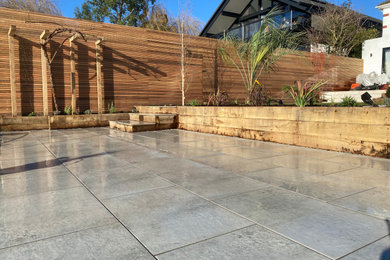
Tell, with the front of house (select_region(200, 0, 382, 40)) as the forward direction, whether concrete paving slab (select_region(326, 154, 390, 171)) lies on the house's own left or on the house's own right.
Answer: on the house's own left

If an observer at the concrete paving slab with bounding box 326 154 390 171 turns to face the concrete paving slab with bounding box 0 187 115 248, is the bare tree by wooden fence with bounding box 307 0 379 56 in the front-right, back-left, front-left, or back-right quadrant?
back-right

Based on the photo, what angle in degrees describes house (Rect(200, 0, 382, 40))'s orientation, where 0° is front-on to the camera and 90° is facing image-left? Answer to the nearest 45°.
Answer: approximately 45°

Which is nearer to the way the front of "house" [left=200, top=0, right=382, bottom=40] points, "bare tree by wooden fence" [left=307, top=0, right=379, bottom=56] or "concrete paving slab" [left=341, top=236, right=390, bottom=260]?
the concrete paving slab

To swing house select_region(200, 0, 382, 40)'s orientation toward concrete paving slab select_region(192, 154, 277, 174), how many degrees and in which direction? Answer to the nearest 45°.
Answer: approximately 45° to its left
